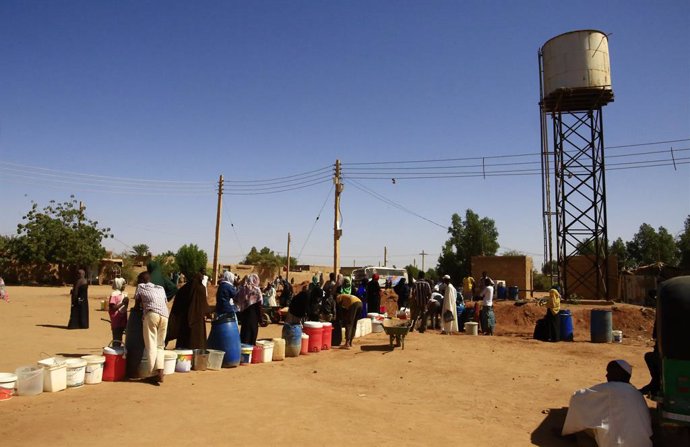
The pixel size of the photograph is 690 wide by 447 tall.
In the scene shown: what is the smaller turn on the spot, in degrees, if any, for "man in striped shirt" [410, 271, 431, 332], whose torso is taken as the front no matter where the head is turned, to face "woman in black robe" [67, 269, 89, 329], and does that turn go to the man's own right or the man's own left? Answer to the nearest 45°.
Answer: approximately 90° to the man's own left

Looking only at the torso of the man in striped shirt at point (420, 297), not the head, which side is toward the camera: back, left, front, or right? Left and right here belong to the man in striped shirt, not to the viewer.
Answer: back

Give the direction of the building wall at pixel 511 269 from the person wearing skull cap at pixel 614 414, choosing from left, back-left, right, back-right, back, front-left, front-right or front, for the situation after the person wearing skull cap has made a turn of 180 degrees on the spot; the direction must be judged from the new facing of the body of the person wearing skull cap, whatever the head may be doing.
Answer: back

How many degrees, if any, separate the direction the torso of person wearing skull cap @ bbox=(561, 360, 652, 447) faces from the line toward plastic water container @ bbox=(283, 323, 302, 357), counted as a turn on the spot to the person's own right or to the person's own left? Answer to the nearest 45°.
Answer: approximately 45° to the person's own left

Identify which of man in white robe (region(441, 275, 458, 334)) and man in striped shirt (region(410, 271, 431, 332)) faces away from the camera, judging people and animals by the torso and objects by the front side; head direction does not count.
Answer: the man in striped shirt

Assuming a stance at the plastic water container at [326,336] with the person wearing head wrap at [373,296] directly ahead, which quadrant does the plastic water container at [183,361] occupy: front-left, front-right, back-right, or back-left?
back-left

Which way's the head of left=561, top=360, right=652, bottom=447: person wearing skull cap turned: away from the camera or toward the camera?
away from the camera

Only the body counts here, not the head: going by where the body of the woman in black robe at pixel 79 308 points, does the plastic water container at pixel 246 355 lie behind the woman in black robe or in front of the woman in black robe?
in front

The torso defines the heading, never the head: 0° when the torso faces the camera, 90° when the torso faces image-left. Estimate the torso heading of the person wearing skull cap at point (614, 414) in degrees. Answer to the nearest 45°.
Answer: approximately 180°
